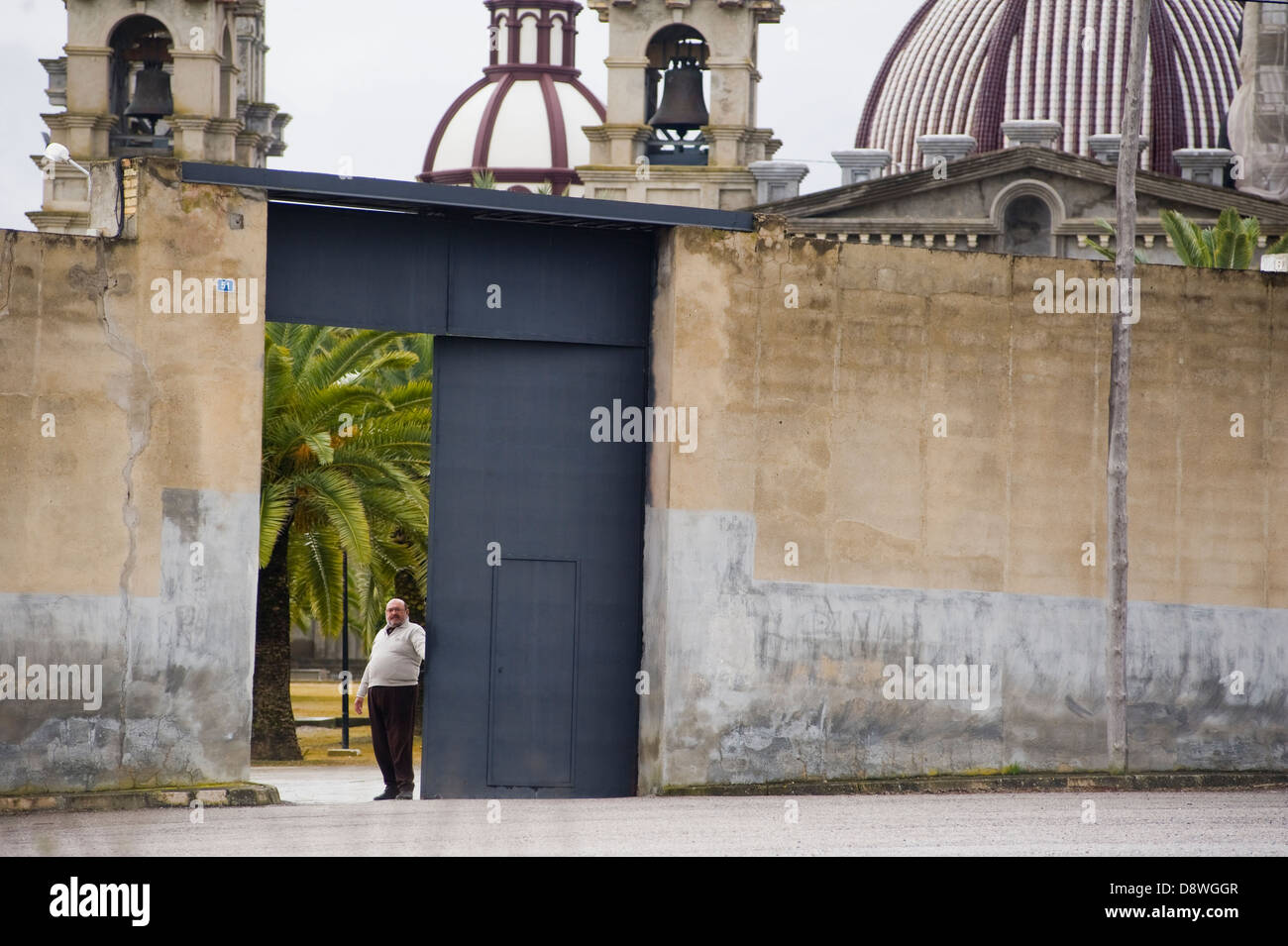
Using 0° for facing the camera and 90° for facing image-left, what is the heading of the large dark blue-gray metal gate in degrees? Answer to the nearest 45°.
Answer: approximately 0°

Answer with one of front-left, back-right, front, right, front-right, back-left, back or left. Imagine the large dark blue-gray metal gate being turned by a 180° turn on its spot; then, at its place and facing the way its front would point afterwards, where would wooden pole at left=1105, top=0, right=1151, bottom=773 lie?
right

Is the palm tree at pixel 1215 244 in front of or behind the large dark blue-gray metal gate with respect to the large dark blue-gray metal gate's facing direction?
behind

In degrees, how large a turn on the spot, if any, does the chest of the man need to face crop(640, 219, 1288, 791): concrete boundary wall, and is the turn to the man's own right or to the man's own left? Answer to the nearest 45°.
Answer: approximately 135° to the man's own left

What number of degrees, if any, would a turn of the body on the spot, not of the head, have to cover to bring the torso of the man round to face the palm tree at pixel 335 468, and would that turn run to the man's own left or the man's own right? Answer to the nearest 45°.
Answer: approximately 135° to the man's own right

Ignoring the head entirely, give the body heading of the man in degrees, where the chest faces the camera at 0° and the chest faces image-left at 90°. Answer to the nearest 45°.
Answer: approximately 45°

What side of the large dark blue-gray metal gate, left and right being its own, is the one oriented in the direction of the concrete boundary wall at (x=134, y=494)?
right

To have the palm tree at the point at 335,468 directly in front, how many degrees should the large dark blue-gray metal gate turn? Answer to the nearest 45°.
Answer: approximately 180°

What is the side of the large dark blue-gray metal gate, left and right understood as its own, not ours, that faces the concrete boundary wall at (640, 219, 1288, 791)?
left
